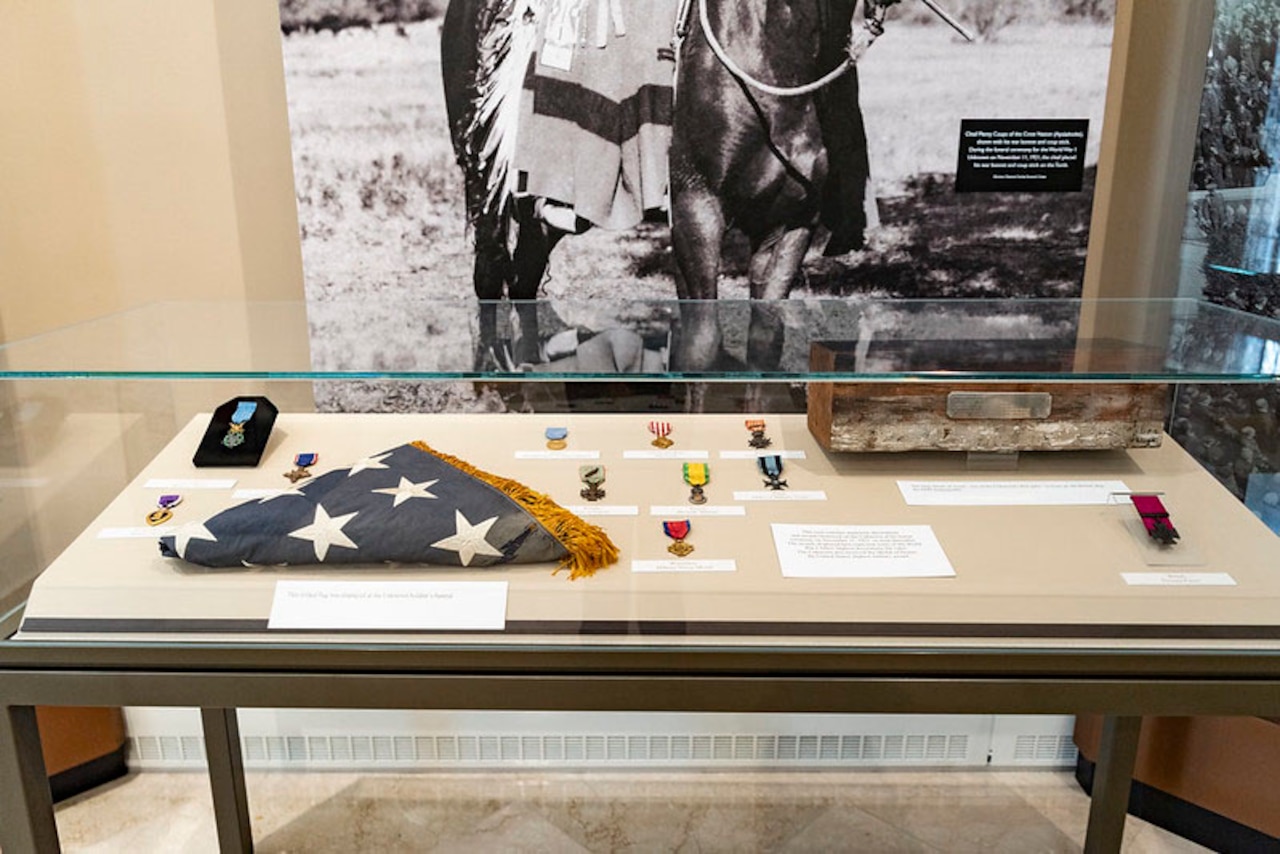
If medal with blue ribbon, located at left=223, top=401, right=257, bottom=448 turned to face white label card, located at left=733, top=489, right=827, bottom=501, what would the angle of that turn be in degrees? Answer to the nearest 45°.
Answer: approximately 45° to its left

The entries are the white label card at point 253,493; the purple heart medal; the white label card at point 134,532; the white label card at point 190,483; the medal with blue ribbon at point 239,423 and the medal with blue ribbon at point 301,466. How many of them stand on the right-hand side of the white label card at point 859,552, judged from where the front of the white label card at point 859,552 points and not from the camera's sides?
6

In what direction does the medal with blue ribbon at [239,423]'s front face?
toward the camera

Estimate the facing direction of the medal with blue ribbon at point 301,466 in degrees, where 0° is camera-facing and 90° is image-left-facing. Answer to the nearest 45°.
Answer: approximately 0°

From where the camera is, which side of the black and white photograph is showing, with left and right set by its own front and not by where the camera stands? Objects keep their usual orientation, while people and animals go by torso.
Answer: front

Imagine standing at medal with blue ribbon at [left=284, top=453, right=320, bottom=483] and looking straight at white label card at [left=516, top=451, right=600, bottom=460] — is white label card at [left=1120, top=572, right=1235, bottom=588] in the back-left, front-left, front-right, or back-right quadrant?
front-right

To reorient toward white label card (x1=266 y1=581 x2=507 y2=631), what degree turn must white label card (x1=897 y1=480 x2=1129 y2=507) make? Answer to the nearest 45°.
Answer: approximately 45° to its right

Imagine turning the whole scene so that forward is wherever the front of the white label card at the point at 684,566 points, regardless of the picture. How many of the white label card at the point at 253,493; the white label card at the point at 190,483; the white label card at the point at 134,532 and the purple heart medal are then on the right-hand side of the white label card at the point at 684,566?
4

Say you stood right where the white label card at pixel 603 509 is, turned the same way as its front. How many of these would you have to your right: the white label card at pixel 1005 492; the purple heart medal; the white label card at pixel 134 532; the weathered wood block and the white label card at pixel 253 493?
3

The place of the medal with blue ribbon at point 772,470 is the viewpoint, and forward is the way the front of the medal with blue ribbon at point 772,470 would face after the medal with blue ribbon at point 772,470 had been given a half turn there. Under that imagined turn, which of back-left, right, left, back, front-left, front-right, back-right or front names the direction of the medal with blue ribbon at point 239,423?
left

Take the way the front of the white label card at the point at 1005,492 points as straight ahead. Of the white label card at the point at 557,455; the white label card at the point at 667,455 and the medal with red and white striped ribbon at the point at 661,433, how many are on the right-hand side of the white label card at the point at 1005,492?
3

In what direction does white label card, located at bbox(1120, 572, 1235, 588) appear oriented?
toward the camera

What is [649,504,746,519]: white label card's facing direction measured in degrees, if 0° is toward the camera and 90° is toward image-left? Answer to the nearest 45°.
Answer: approximately 0°
